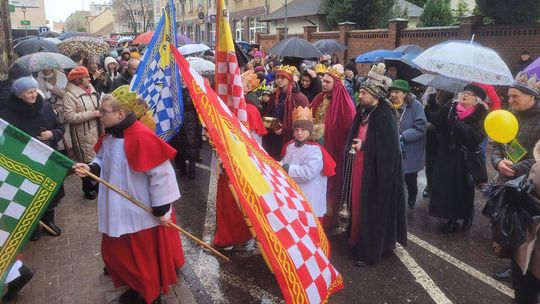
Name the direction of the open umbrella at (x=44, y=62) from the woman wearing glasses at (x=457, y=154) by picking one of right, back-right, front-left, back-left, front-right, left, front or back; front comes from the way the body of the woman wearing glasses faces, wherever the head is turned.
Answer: front-right

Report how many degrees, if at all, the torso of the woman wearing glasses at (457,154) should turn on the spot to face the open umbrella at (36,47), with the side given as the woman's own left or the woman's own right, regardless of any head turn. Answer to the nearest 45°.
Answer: approximately 45° to the woman's own right

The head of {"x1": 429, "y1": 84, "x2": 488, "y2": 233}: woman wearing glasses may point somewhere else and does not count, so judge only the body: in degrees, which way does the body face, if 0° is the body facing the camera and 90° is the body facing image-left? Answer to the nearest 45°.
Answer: approximately 45°

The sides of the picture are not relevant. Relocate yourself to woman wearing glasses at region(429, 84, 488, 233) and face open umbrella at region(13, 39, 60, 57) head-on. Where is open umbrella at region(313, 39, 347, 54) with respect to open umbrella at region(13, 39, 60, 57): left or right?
right

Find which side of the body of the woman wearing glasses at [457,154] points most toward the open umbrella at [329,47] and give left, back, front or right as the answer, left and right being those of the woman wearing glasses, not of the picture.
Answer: right

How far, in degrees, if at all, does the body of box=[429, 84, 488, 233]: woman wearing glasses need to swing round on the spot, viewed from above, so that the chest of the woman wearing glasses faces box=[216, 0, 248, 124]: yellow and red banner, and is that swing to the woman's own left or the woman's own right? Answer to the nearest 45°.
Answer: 0° — they already face it

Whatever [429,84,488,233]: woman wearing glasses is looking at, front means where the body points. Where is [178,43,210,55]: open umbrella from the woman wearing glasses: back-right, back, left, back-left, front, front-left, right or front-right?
right

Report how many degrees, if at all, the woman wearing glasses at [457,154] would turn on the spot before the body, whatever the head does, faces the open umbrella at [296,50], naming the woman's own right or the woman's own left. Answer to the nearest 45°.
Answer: approximately 90° to the woman's own right

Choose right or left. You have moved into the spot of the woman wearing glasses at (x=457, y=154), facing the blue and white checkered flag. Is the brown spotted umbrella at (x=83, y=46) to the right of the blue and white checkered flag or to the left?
right

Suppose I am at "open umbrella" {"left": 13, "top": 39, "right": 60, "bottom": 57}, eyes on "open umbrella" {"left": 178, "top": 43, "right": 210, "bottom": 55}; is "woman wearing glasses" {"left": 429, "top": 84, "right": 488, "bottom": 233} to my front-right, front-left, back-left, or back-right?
front-right

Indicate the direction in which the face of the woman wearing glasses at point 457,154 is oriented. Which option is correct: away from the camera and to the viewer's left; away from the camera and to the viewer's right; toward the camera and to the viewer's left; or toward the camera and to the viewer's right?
toward the camera and to the viewer's left
